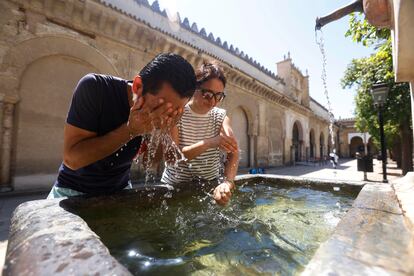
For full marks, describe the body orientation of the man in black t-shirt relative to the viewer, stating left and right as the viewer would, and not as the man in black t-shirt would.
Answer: facing the viewer and to the right of the viewer

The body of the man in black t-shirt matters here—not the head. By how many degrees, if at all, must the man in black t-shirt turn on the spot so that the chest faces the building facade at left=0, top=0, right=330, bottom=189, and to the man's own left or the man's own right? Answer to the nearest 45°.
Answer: approximately 135° to the man's own left

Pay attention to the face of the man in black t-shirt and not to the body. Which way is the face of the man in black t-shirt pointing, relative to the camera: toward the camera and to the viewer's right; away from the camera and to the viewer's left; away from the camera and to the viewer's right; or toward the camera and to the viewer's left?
toward the camera and to the viewer's right

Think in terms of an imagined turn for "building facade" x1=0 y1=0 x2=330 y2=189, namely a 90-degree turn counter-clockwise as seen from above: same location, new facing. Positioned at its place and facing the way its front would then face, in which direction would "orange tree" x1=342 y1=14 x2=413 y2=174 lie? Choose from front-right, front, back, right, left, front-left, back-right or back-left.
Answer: front-right

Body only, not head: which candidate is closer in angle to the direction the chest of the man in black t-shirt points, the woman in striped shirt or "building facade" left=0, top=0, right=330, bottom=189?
the woman in striped shirt

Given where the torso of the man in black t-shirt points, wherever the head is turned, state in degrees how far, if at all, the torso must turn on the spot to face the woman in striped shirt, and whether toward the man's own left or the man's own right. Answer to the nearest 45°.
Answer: approximately 90° to the man's own left

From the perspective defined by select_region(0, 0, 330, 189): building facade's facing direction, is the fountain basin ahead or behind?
ahead

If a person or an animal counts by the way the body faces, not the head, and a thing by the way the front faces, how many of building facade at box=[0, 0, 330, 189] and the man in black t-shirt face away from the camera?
0

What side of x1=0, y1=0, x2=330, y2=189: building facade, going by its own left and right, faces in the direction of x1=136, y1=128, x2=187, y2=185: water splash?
front
